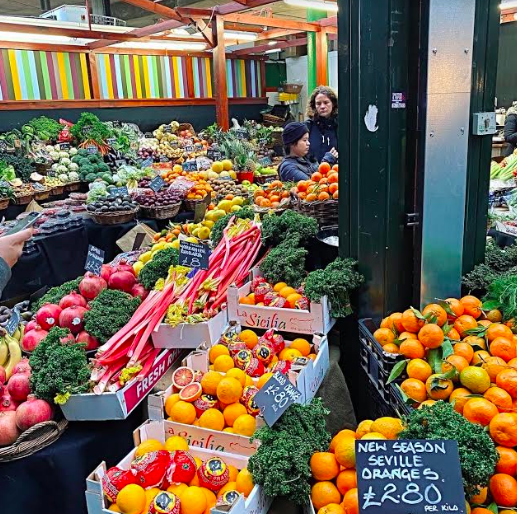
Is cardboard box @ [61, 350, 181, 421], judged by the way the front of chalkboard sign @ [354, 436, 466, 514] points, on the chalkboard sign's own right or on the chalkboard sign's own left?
on the chalkboard sign's own right

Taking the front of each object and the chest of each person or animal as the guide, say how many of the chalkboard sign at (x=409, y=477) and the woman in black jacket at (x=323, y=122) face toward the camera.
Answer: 2

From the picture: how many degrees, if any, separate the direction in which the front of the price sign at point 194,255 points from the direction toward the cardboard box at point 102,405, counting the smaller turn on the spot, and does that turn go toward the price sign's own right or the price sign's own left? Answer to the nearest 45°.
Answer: approximately 45° to the price sign's own right

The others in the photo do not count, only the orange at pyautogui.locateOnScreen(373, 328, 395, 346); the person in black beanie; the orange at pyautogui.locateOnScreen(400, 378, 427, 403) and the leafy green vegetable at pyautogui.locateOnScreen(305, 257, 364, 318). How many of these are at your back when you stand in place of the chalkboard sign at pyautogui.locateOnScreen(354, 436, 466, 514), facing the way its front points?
4

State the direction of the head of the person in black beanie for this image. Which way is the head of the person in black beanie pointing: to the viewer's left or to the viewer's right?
to the viewer's right

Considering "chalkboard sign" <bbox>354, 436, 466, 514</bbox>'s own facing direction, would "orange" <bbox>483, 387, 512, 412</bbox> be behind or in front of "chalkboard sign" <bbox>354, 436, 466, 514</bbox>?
behind

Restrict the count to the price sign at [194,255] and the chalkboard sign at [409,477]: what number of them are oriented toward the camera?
2

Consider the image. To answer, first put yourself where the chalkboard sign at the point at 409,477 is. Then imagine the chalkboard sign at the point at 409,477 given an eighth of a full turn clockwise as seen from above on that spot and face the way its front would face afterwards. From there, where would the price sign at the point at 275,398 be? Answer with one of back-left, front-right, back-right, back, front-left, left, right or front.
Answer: right

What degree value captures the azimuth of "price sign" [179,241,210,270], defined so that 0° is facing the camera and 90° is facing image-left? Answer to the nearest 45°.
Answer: approximately 0°

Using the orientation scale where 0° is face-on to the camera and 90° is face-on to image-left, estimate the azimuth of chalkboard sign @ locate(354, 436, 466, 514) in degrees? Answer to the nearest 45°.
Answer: approximately 0°

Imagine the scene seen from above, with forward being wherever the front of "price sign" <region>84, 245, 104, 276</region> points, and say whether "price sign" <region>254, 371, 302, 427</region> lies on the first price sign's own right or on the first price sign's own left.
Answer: on the first price sign's own left

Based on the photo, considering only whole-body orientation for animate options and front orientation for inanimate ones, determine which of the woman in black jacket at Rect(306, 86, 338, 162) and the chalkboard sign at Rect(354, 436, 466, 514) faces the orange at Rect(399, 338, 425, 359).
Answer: the woman in black jacket
